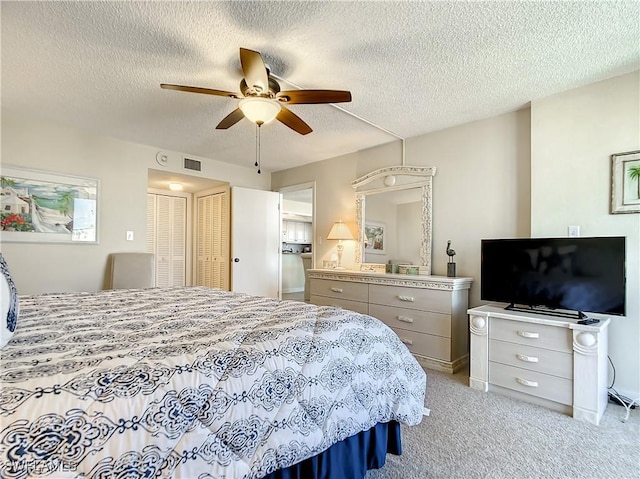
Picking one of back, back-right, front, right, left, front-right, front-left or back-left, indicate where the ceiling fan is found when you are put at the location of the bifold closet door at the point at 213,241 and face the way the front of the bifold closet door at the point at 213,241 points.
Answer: front-left

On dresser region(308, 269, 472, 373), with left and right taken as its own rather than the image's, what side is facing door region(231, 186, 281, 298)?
right

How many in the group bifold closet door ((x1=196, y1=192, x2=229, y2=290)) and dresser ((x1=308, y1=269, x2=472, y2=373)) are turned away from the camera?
0

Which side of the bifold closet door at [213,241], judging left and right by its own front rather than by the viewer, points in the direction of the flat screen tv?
left

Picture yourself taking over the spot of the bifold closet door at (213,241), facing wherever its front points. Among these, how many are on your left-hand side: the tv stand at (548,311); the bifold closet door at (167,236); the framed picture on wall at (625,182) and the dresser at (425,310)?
3

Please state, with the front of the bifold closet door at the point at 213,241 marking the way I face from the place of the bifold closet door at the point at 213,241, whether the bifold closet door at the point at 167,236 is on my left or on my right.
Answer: on my right

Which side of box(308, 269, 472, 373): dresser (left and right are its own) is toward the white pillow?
front

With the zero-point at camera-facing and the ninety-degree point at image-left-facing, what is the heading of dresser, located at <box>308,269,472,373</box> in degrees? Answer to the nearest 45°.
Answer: approximately 45°

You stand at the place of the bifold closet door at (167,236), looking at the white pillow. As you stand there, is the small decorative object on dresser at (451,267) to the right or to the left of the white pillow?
left

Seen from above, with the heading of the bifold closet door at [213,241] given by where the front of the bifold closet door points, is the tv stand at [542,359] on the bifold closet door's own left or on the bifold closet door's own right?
on the bifold closet door's own left

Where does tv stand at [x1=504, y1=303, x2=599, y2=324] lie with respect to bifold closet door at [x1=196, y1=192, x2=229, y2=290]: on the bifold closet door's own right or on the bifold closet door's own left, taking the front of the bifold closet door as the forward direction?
on the bifold closet door's own left

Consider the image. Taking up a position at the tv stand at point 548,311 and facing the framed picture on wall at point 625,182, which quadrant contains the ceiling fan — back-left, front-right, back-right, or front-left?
back-right
